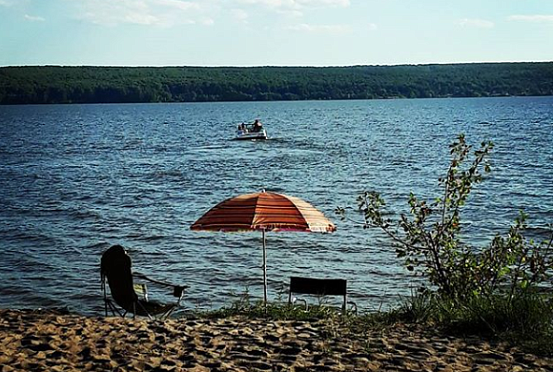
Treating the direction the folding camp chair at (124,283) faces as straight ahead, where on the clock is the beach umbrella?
The beach umbrella is roughly at 2 o'clock from the folding camp chair.

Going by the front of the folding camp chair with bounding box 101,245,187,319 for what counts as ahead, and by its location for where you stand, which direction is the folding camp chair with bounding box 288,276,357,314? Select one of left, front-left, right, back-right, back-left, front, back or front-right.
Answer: front-right

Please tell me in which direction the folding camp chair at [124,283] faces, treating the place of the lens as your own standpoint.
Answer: facing away from the viewer and to the right of the viewer
